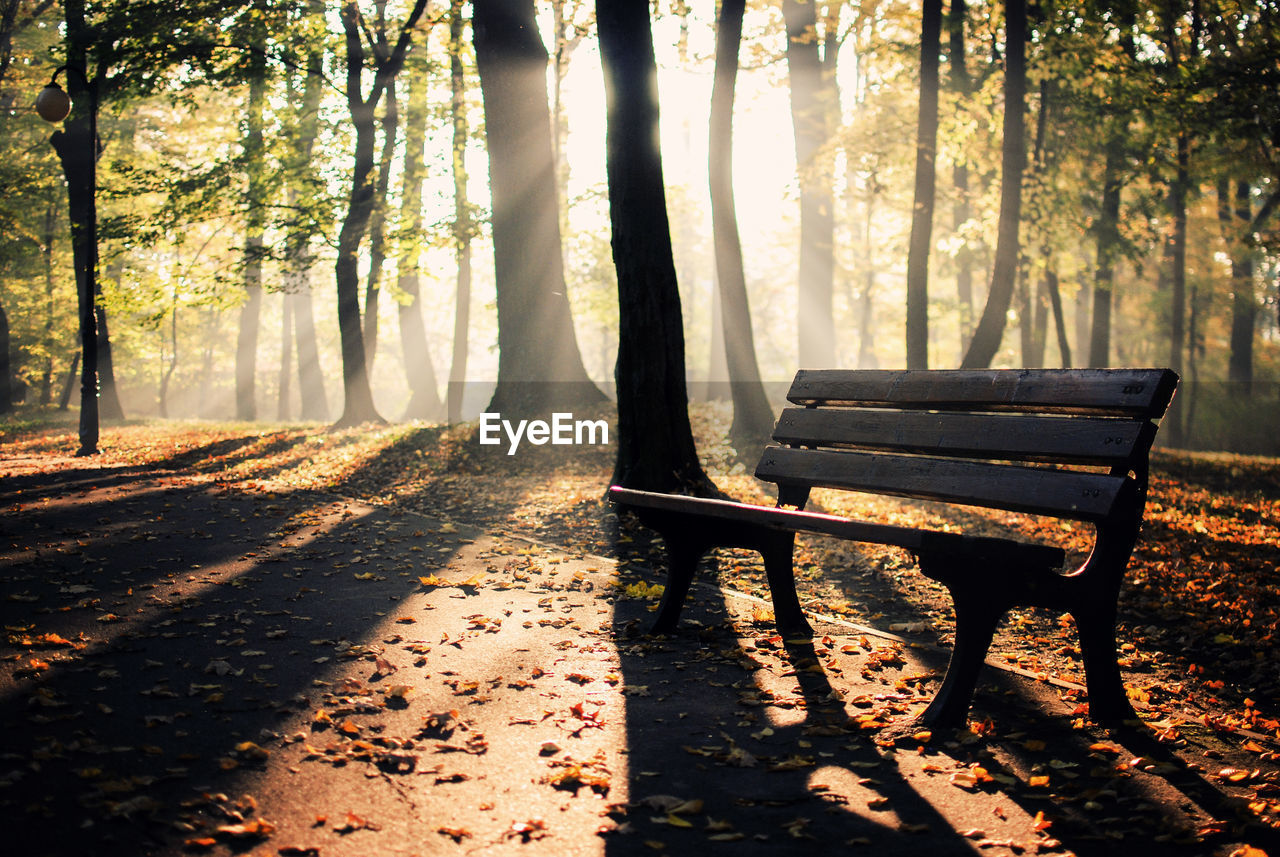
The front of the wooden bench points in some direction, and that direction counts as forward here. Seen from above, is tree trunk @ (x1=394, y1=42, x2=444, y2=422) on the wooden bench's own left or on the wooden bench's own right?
on the wooden bench's own right

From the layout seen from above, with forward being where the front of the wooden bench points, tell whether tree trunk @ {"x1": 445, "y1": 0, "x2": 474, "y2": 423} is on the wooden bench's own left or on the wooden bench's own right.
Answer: on the wooden bench's own right

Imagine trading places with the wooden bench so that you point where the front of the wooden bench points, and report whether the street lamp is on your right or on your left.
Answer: on your right

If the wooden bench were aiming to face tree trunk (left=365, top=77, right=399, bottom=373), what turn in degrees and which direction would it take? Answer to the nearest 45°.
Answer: approximately 90° to its right

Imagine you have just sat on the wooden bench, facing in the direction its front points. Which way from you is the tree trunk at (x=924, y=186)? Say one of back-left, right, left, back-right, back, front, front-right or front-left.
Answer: back-right

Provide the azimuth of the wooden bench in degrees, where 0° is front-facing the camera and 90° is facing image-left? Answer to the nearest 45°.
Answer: approximately 45°

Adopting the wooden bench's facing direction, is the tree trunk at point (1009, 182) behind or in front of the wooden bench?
behind

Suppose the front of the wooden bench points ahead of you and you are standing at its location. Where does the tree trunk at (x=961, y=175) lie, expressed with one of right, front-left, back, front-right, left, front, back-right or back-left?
back-right
